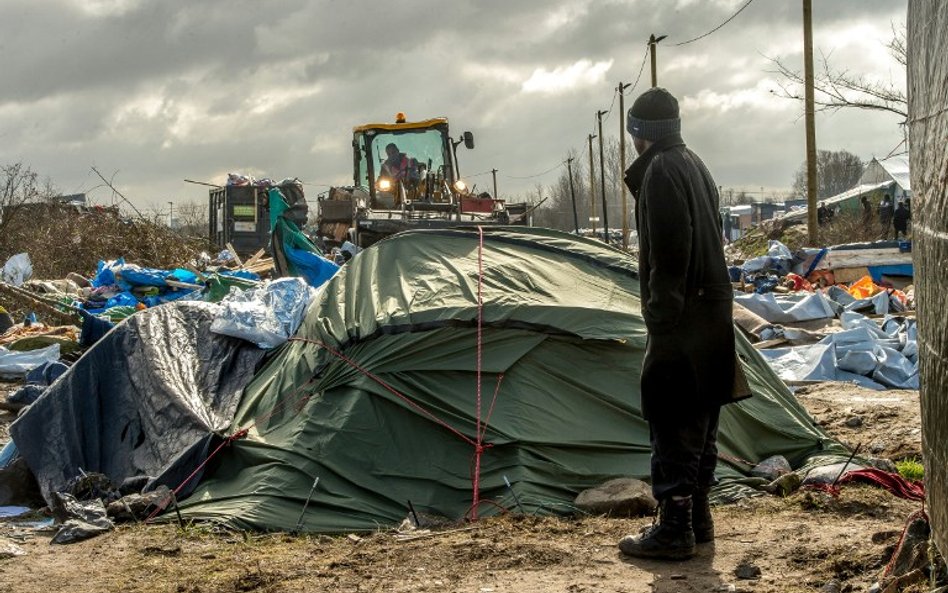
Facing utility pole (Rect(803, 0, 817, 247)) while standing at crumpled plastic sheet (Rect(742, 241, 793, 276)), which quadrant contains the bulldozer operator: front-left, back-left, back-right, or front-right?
back-left

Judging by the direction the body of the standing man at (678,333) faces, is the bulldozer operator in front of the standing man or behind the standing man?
in front

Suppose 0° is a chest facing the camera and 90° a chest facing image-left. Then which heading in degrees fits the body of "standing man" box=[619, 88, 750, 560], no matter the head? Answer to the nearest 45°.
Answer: approximately 135°

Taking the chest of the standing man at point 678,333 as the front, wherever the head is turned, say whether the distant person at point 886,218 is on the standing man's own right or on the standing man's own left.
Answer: on the standing man's own right

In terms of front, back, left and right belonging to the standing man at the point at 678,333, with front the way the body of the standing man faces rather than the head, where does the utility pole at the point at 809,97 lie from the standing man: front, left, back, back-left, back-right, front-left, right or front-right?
front-right

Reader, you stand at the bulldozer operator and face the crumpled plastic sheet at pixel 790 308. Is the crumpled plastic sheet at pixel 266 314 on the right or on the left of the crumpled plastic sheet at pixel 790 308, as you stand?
right

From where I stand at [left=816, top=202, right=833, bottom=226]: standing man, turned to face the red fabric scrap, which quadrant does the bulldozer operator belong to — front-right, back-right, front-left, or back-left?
front-right

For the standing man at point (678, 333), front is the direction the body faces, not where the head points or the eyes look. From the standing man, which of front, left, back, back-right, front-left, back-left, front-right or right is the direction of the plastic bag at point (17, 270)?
front

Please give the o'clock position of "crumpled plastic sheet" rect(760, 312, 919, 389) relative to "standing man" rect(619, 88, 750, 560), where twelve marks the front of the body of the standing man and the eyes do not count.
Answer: The crumpled plastic sheet is roughly at 2 o'clock from the standing man.

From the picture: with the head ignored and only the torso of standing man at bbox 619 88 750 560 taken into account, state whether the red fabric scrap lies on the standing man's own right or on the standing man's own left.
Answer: on the standing man's own right

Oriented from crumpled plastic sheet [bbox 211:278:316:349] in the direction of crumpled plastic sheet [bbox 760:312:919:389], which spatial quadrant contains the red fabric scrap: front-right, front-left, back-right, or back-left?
front-right

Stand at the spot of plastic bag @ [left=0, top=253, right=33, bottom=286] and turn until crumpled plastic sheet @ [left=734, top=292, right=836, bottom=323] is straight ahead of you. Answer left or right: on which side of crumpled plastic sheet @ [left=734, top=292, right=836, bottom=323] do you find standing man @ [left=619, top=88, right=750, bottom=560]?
right

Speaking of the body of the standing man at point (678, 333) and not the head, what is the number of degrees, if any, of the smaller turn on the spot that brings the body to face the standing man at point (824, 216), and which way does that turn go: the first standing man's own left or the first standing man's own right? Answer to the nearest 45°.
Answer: approximately 45° to the first standing man's own right
